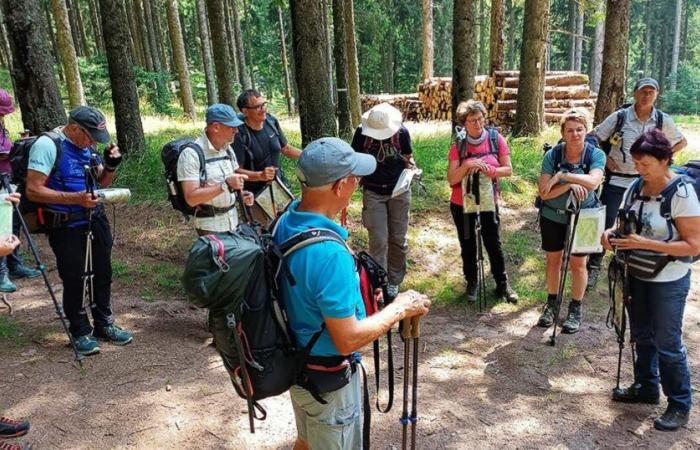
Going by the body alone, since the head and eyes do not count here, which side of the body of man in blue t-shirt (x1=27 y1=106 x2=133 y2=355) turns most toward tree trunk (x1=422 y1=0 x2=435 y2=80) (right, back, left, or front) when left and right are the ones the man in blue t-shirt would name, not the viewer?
left

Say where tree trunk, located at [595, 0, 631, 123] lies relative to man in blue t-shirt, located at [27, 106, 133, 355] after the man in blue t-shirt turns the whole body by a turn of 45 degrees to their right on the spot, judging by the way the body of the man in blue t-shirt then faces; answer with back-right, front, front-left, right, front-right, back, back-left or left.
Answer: left

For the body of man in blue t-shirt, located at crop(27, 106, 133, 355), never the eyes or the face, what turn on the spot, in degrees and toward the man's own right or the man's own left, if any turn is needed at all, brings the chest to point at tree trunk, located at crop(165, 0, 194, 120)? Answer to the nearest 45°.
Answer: approximately 135° to the man's own left

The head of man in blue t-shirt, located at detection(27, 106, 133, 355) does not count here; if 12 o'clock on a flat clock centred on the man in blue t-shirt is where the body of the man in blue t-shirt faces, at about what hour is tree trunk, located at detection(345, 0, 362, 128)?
The tree trunk is roughly at 9 o'clock from the man in blue t-shirt.

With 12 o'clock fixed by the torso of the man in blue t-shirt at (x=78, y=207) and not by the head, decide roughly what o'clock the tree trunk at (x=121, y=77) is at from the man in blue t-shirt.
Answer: The tree trunk is roughly at 8 o'clock from the man in blue t-shirt.

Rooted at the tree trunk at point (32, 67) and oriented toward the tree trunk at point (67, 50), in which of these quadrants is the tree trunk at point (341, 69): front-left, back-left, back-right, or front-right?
front-right

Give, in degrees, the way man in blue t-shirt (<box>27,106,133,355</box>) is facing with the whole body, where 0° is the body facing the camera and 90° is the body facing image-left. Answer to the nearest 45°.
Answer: approximately 315°

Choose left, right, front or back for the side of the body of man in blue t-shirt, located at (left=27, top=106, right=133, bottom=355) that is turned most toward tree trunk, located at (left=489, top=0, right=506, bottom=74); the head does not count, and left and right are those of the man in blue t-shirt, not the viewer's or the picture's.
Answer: left

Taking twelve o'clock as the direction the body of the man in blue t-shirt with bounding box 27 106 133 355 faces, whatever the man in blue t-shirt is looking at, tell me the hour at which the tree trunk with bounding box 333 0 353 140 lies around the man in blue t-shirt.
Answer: The tree trunk is roughly at 9 o'clock from the man in blue t-shirt.

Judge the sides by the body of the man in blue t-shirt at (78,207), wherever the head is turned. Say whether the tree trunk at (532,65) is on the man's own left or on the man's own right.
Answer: on the man's own left

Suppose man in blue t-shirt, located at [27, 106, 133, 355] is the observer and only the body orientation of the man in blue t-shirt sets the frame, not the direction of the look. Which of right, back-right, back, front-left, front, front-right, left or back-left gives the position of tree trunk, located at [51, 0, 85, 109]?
back-left

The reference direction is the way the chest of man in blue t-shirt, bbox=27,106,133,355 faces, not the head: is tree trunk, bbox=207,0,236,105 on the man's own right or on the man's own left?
on the man's own left

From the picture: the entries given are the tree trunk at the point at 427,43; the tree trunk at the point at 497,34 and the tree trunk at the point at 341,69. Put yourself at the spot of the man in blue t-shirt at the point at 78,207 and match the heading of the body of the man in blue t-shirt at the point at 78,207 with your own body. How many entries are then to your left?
3

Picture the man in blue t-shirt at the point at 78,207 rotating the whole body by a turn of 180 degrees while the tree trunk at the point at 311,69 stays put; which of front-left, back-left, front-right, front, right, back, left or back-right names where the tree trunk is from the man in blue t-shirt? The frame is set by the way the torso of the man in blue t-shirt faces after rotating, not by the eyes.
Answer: right

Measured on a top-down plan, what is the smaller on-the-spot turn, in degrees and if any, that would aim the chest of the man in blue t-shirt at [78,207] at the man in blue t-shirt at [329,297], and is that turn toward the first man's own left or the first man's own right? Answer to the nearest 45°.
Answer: approximately 45° to the first man's own right
